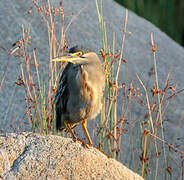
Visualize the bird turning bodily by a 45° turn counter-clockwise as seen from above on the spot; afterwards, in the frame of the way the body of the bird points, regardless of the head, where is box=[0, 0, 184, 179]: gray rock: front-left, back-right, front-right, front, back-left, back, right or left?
left
